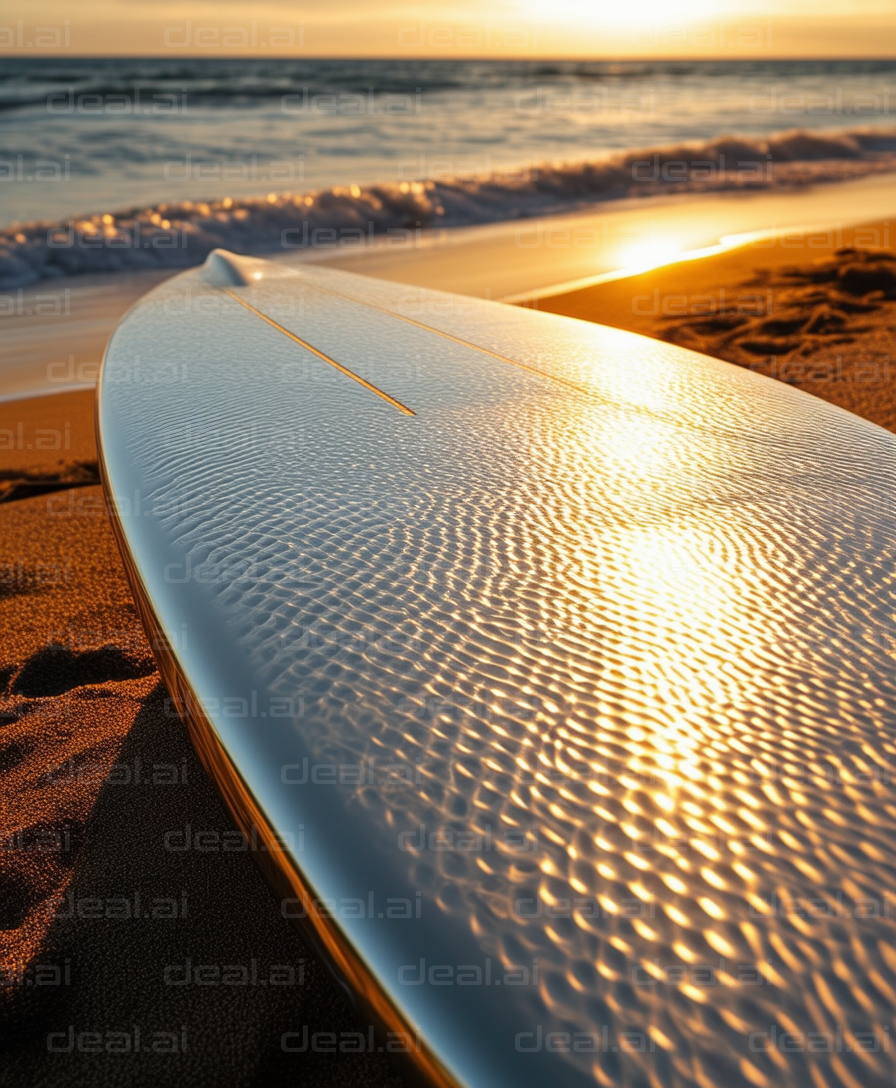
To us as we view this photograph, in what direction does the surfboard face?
facing away from the viewer and to the left of the viewer
